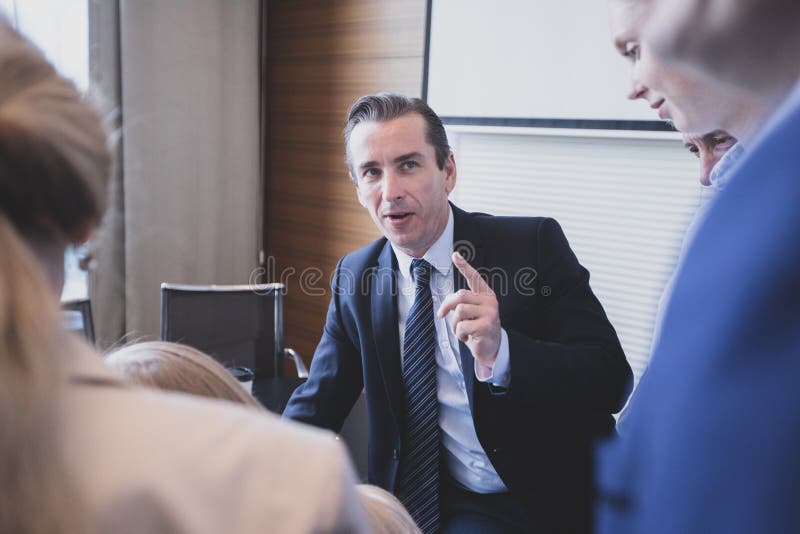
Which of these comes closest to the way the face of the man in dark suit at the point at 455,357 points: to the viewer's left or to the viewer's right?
to the viewer's left

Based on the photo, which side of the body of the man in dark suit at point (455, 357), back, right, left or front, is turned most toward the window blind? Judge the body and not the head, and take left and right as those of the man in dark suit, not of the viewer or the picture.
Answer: back

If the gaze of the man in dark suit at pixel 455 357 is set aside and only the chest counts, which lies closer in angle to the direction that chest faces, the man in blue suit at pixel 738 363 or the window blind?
the man in blue suit

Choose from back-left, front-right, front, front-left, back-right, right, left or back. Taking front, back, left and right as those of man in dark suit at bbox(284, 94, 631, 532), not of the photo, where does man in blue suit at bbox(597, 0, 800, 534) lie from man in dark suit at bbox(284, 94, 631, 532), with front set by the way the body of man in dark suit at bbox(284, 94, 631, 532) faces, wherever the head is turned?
front-left

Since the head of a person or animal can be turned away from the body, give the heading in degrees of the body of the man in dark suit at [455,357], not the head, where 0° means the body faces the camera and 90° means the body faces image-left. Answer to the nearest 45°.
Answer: approximately 45°

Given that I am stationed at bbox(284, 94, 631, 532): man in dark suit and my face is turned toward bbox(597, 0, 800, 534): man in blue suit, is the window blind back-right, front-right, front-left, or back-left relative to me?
back-left
